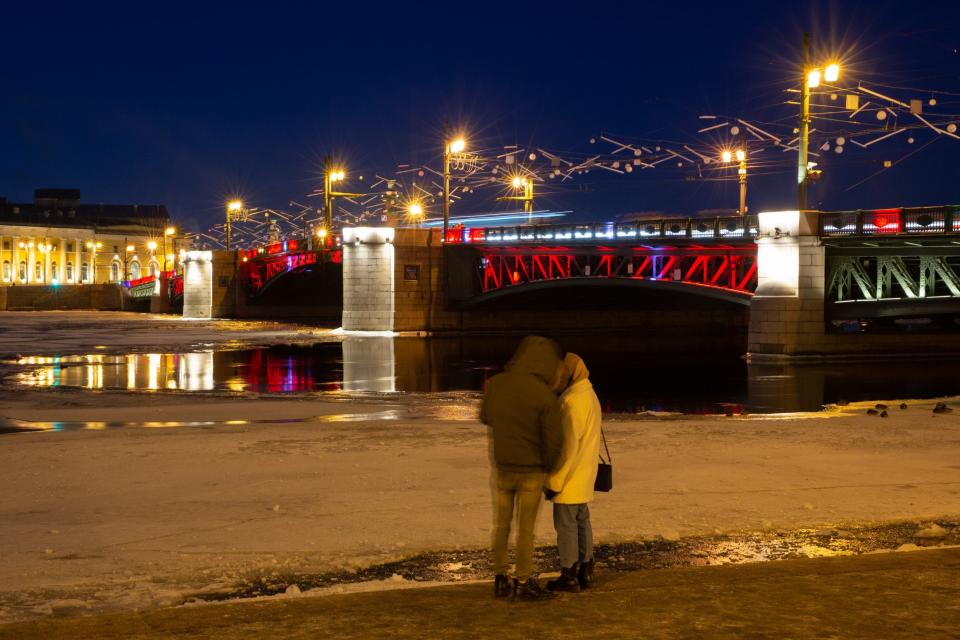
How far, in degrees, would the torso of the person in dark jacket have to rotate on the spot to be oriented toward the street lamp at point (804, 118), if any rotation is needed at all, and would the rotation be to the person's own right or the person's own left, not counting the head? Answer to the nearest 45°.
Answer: approximately 45° to the person's own left

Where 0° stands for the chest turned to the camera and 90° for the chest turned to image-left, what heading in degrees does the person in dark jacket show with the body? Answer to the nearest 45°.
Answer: approximately 225°
